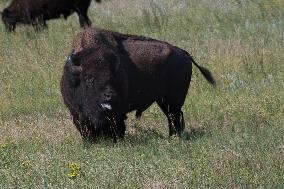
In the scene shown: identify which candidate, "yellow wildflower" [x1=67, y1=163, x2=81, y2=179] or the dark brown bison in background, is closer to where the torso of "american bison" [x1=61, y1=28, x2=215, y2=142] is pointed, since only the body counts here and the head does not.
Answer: the yellow wildflower

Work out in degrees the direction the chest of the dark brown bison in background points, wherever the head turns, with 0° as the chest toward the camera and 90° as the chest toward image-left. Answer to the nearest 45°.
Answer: approximately 90°

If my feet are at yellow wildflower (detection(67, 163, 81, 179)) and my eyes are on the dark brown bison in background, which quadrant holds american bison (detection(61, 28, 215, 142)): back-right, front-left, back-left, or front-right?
front-right

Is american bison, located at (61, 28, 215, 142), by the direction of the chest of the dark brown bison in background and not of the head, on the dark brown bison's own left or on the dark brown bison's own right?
on the dark brown bison's own left

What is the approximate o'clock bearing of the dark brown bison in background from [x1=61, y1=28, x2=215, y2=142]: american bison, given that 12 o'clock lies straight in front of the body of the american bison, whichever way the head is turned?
The dark brown bison in background is roughly at 4 o'clock from the american bison.

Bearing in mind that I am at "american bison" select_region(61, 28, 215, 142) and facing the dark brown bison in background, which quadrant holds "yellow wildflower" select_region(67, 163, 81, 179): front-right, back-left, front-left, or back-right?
back-left

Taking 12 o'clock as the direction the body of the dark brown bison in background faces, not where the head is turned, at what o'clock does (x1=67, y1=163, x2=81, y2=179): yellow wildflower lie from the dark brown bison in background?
The yellow wildflower is roughly at 9 o'clock from the dark brown bison in background.

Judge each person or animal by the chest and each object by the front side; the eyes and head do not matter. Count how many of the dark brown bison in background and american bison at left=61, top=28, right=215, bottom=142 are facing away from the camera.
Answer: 0

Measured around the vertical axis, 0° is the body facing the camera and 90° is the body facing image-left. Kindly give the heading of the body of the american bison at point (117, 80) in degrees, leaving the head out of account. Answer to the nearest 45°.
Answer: approximately 45°
